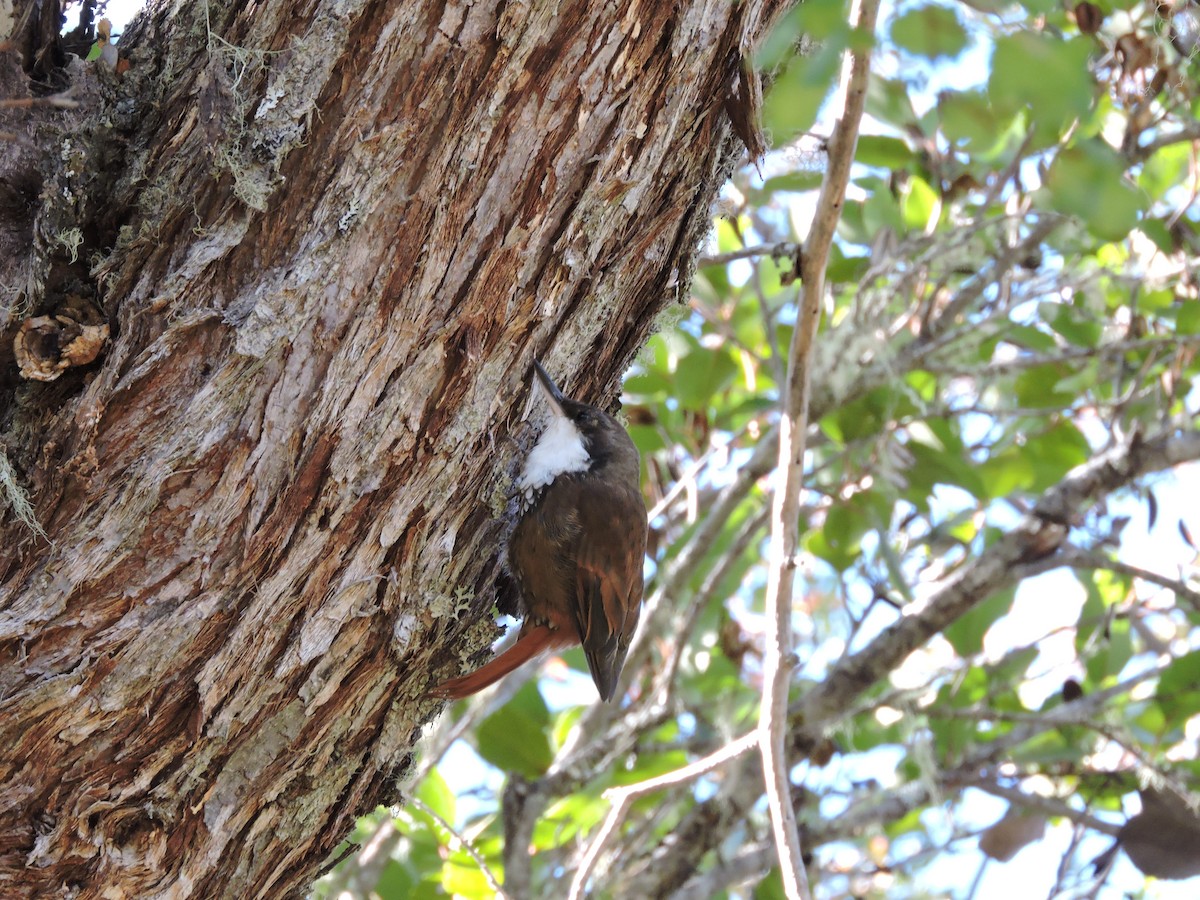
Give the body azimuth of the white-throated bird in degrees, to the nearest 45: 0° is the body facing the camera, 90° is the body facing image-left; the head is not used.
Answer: approximately 90°

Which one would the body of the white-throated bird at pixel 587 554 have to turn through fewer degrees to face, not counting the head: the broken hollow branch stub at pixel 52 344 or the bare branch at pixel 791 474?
the broken hollow branch stub

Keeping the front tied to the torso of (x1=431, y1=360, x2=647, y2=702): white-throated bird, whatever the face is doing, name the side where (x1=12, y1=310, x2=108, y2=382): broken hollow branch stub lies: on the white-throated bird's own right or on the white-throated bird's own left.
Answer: on the white-throated bird's own left
